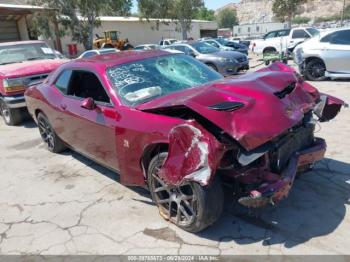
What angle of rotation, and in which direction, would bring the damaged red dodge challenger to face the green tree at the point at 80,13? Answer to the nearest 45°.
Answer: approximately 135° to its left

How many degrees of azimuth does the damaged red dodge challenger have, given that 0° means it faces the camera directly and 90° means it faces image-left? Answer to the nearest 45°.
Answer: approximately 315°

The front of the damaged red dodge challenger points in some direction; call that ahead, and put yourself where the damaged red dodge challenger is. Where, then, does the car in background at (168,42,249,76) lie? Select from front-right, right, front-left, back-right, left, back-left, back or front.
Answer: back-left

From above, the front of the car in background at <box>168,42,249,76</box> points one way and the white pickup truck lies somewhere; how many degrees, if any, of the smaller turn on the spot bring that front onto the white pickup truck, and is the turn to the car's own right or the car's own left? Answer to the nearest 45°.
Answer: approximately 90° to the car's own left

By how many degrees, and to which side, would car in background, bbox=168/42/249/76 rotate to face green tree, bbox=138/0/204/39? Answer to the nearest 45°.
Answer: approximately 135° to its left

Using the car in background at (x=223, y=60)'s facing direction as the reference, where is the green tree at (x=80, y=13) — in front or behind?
behind

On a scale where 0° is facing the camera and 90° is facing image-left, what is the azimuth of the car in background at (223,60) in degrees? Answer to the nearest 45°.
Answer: approximately 315°

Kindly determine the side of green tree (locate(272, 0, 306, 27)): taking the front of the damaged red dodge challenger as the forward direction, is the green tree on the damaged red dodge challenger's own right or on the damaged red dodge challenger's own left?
on the damaged red dodge challenger's own left
